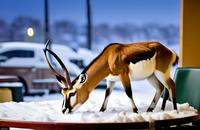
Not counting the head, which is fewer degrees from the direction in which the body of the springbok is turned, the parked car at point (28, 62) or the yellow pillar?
the parked car

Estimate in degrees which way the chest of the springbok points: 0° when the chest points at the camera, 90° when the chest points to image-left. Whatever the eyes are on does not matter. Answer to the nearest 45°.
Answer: approximately 90°

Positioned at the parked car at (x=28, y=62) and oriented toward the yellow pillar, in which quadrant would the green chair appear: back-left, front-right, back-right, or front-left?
front-right

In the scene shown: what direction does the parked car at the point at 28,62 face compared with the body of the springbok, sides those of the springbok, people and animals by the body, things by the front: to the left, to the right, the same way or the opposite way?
the same way

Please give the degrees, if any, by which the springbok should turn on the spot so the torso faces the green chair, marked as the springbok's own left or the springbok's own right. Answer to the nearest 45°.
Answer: approximately 135° to the springbok's own right

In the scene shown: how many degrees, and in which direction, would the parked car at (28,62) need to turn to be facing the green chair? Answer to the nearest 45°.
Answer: approximately 135° to its left

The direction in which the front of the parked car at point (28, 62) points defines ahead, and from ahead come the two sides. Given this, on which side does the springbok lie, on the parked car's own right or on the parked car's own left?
on the parked car's own left

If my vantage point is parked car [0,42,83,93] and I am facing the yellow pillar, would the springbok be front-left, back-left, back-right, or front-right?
front-right
